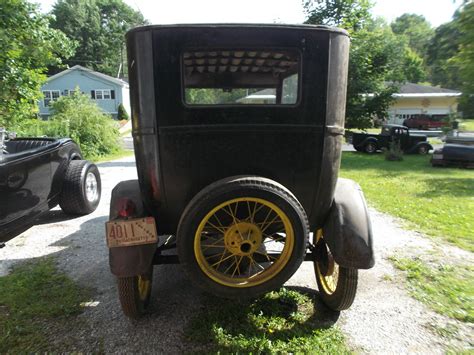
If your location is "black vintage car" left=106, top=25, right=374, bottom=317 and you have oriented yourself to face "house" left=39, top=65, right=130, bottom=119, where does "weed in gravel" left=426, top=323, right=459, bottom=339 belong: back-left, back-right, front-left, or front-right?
back-right

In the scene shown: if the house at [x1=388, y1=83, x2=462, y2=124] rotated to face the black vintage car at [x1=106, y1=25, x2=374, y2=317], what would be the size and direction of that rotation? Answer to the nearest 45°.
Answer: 0° — it already faces it

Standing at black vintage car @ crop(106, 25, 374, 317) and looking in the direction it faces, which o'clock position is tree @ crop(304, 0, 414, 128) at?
The tree is roughly at 1 o'clock from the black vintage car.

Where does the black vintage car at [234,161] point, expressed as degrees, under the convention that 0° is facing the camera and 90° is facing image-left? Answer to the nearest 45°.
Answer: approximately 180°

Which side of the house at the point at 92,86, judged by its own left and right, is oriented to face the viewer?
front

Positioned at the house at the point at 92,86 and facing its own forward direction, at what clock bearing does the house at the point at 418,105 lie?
the house at the point at 418,105 is roughly at 10 o'clock from the house at the point at 92,86.

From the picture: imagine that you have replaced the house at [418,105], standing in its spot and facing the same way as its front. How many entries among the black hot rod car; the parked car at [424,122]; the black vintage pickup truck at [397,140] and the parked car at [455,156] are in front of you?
4

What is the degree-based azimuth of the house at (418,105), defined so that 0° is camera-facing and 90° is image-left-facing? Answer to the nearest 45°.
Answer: approximately 0°

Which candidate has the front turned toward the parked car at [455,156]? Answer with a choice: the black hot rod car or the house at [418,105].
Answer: the house

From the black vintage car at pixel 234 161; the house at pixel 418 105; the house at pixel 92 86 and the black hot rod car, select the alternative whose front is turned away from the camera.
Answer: the black vintage car

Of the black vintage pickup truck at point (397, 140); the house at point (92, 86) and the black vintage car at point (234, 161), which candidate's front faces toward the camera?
the house

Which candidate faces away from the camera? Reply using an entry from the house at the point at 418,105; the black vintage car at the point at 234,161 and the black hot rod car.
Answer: the black vintage car

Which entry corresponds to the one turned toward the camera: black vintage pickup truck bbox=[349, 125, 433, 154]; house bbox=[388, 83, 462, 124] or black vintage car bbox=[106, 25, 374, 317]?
the house

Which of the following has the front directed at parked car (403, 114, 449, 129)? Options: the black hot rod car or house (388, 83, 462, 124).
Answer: the house

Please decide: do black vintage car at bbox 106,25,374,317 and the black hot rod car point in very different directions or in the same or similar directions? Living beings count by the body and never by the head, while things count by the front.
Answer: very different directions

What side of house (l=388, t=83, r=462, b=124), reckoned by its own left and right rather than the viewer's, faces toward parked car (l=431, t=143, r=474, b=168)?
front

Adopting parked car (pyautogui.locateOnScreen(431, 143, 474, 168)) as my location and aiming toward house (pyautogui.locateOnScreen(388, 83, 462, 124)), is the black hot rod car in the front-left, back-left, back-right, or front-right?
back-left

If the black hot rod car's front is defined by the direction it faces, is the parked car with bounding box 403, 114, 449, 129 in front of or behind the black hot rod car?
behind
